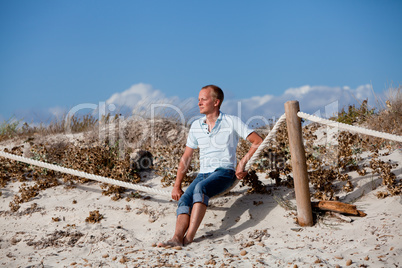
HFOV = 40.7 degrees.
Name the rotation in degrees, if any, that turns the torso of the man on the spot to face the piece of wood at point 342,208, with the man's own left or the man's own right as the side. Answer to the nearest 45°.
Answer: approximately 135° to the man's own left

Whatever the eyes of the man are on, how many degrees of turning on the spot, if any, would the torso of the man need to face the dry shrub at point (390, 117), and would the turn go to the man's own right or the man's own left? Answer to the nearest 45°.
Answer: approximately 180°

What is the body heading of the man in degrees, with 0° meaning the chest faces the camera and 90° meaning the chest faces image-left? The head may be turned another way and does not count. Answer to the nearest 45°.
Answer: approximately 45°

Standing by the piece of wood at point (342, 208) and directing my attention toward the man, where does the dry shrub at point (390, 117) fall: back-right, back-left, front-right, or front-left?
back-right

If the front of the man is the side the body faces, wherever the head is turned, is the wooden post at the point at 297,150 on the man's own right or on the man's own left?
on the man's own left
